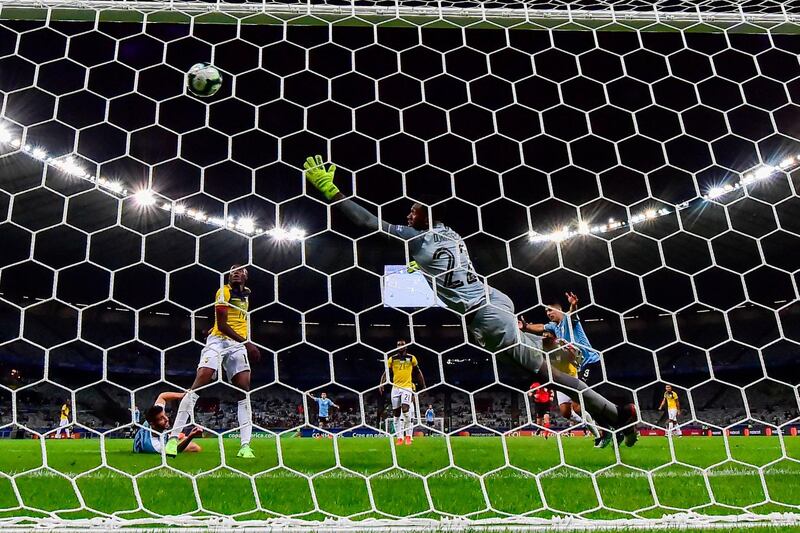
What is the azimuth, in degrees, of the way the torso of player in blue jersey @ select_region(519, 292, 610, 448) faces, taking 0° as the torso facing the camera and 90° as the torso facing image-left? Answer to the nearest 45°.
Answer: approximately 45°

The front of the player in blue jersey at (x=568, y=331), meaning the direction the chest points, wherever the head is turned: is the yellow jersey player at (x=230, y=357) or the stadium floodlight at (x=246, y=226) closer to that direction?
the yellow jersey player

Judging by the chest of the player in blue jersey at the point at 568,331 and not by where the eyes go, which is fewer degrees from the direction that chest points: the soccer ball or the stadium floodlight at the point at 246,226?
the soccer ball

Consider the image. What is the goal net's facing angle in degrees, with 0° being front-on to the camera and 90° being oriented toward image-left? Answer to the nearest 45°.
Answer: approximately 180°
